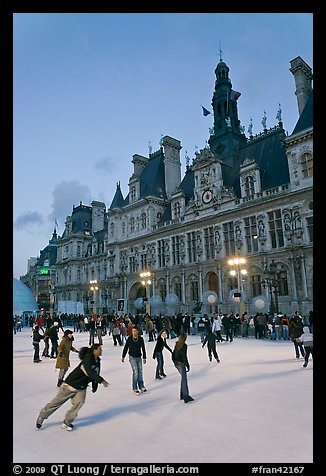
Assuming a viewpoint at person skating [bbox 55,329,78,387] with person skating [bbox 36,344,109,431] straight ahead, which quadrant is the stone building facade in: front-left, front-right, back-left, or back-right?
back-left

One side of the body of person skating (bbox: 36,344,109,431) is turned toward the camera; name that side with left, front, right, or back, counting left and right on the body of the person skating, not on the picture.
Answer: right

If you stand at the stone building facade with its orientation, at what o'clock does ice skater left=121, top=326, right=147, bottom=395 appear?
The ice skater is roughly at 11 o'clock from the stone building facade.

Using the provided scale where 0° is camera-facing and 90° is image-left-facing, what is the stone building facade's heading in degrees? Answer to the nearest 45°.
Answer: approximately 45°

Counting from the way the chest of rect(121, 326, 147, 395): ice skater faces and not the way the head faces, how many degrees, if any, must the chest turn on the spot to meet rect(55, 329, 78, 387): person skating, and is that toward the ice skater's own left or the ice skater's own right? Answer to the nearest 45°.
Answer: approximately 90° to the ice skater's own right

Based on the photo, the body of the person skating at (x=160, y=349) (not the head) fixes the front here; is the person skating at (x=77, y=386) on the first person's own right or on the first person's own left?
on the first person's own right
